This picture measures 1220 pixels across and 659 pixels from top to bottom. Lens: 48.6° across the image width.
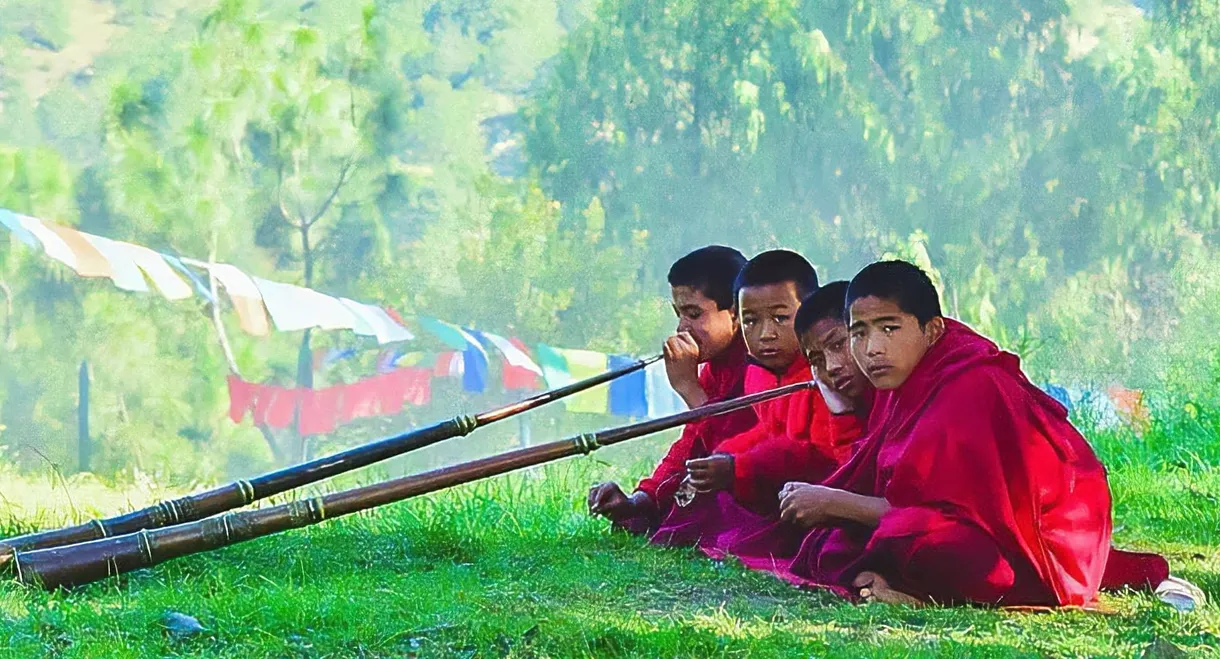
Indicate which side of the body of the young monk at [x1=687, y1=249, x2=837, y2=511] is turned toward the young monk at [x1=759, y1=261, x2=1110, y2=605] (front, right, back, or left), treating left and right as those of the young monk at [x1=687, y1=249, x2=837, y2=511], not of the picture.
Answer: left

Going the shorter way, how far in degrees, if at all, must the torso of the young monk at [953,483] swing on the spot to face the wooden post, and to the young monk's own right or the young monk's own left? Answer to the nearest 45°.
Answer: approximately 45° to the young monk's own right

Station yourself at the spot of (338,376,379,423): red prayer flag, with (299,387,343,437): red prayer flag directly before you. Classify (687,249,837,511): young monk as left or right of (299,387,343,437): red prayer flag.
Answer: left

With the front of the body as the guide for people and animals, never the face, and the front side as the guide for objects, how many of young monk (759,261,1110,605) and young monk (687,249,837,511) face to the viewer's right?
0

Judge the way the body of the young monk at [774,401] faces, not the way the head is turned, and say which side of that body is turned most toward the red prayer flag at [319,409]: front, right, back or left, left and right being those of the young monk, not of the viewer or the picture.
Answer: right

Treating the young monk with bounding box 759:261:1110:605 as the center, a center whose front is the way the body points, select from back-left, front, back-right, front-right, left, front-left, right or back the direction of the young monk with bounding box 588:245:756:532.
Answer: front-right

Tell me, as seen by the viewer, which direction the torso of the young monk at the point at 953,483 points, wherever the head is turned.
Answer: to the viewer's left

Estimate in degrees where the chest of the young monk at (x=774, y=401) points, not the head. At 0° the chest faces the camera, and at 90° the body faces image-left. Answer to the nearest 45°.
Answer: approximately 45°

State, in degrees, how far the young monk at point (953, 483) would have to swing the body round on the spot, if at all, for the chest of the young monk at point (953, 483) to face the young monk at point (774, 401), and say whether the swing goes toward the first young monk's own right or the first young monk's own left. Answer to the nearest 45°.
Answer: approximately 45° to the first young monk's own right

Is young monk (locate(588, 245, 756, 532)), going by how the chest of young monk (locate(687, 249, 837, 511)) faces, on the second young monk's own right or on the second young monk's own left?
on the second young monk's own right
